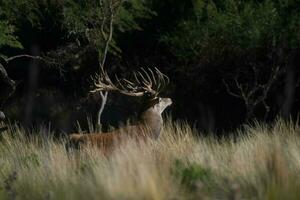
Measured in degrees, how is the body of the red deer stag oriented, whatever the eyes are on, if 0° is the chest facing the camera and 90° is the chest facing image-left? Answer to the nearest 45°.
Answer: approximately 270°
